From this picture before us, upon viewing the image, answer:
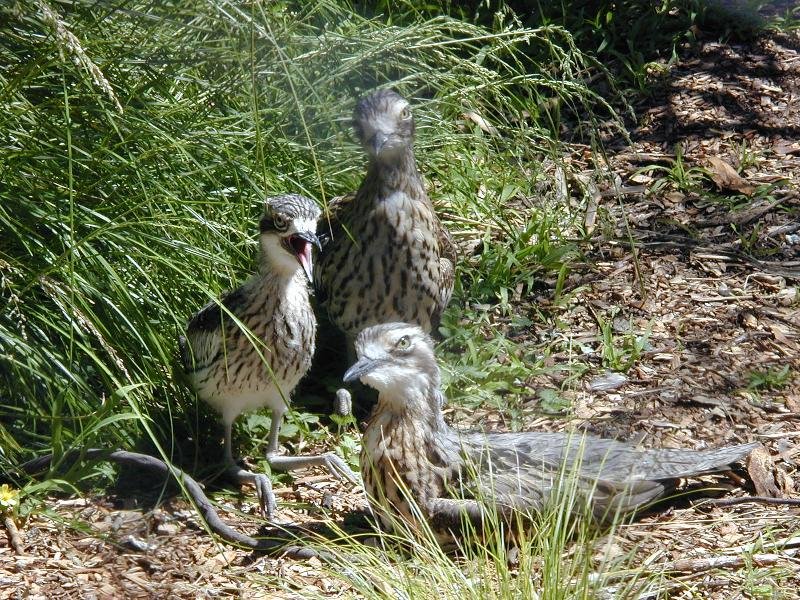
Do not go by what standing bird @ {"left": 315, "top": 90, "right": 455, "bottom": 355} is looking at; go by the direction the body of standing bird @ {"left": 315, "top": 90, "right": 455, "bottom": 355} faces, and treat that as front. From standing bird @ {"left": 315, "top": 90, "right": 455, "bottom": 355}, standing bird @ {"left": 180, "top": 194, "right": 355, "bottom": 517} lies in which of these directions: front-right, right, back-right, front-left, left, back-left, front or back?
front-right

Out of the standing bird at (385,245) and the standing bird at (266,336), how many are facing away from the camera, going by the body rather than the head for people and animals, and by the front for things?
0

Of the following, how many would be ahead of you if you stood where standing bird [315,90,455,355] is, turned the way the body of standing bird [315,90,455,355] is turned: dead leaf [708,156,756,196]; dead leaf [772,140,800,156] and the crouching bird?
1

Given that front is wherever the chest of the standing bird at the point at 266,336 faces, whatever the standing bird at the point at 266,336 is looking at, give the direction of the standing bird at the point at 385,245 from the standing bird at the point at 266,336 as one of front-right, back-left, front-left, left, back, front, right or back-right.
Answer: left

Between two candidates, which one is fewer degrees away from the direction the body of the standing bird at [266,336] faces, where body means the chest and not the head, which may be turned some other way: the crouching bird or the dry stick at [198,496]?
the crouching bird

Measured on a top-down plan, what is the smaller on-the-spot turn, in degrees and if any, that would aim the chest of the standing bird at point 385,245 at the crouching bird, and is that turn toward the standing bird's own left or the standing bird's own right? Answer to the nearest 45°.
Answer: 0° — it already faces it

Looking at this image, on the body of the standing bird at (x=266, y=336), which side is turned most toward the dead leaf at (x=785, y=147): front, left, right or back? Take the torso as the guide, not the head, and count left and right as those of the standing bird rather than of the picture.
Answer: left

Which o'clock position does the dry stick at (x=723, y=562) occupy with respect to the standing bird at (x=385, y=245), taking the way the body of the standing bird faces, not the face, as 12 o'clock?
The dry stick is roughly at 11 o'clock from the standing bird.

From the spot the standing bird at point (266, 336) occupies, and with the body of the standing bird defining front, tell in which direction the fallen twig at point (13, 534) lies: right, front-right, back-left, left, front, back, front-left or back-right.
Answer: right

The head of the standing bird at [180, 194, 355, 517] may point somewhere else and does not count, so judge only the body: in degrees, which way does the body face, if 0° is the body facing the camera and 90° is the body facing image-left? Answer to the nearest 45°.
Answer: approximately 315°

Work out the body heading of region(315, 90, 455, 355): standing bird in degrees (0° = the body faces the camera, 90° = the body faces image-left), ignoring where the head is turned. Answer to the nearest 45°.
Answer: approximately 0°

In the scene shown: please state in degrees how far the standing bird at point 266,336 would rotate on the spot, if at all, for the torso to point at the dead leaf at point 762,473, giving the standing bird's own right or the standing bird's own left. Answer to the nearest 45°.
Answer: approximately 45° to the standing bird's own left
